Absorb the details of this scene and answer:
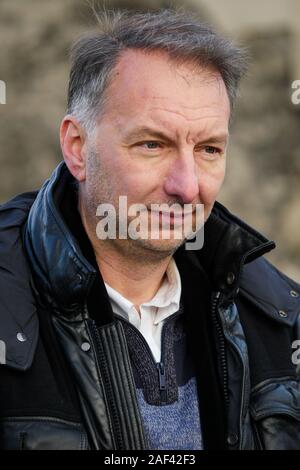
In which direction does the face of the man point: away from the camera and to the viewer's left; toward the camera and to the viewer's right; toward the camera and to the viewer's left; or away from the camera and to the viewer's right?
toward the camera and to the viewer's right

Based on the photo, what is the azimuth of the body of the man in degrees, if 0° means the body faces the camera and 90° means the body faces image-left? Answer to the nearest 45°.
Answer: approximately 315°
